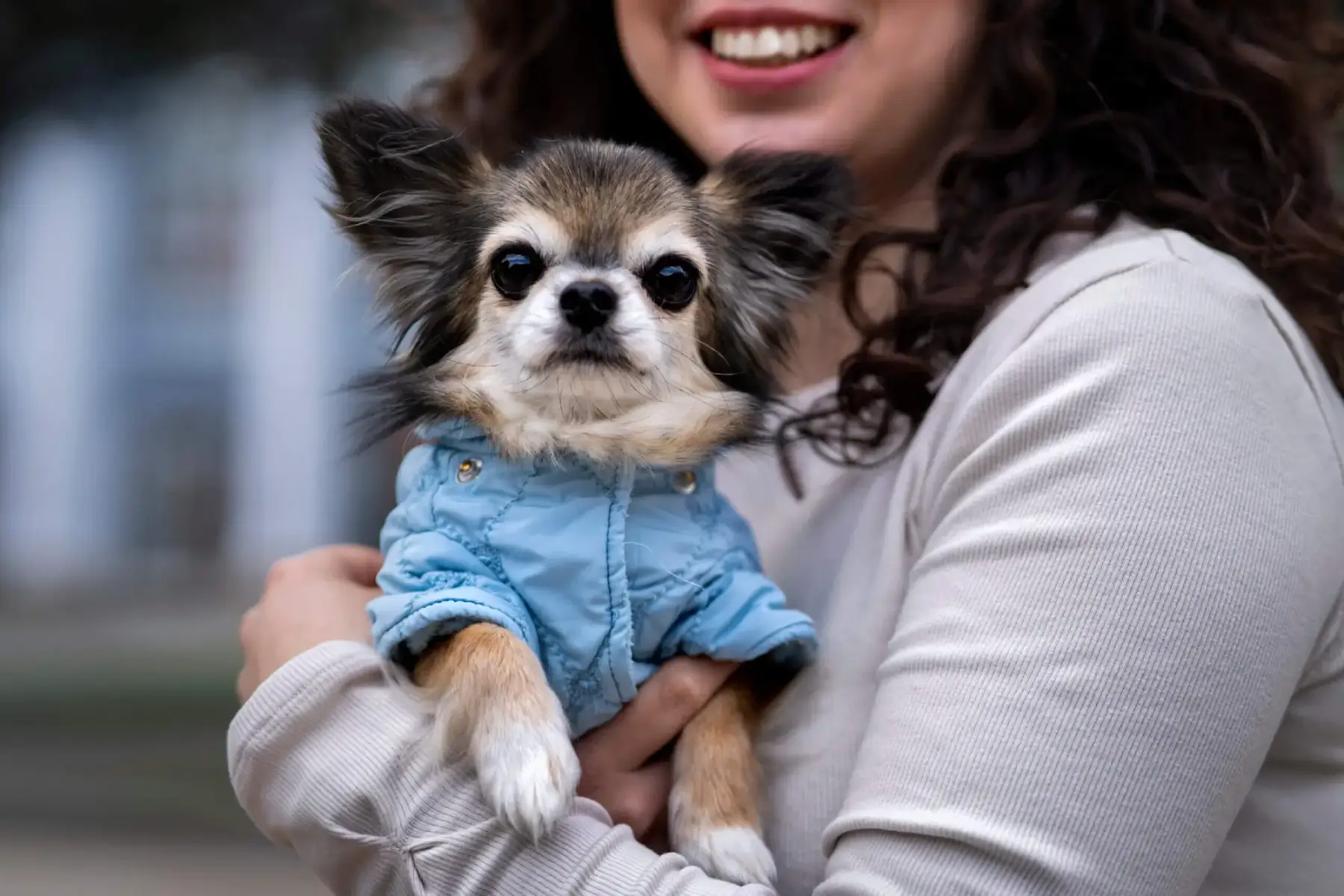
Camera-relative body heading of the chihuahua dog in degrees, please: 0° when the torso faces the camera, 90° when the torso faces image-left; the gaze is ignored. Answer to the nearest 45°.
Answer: approximately 0°
